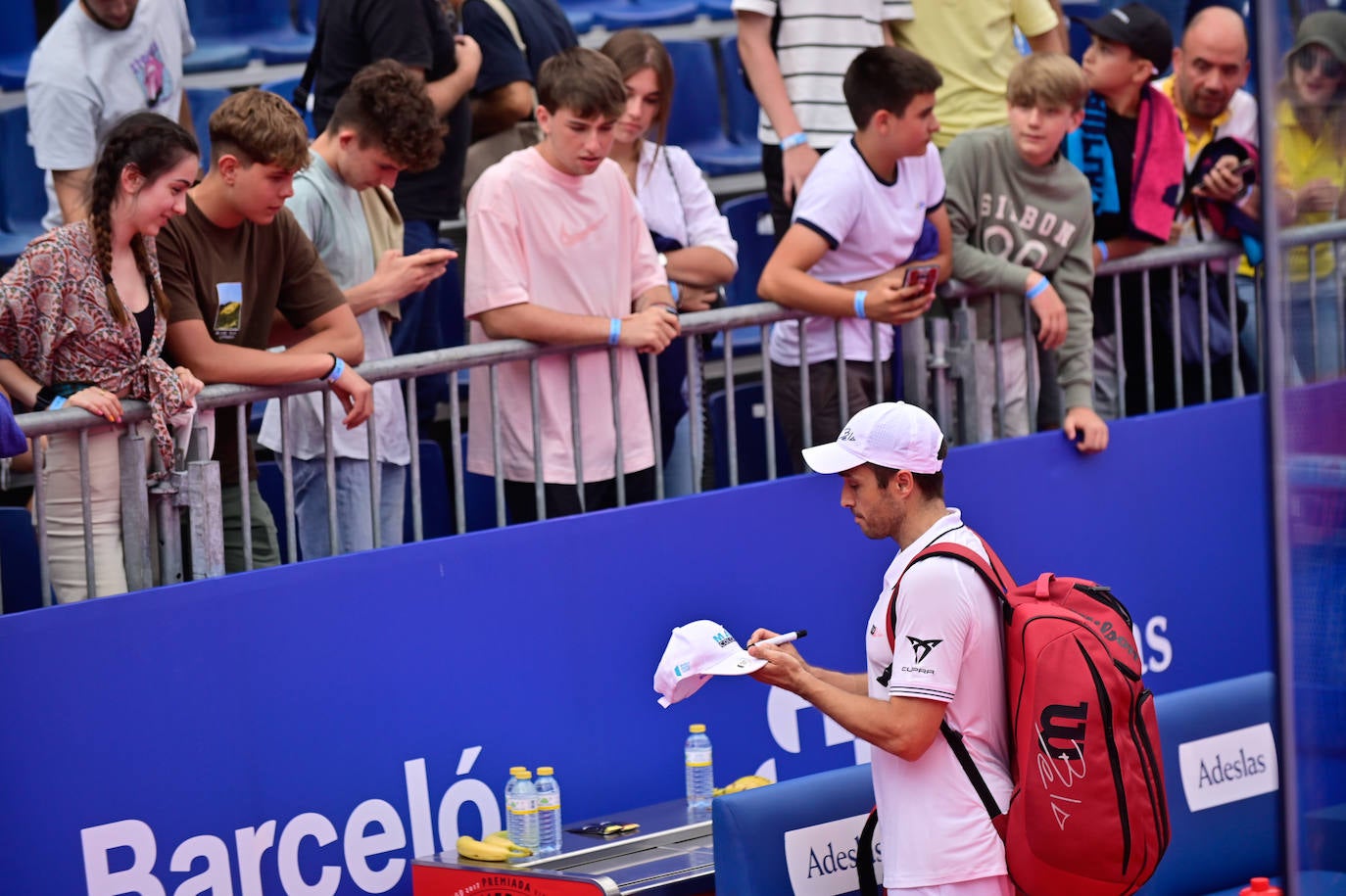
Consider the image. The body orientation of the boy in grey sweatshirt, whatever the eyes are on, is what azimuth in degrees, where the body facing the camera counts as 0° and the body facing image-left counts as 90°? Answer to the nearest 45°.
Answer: approximately 0°

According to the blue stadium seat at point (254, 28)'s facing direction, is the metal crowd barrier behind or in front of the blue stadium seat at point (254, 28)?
in front

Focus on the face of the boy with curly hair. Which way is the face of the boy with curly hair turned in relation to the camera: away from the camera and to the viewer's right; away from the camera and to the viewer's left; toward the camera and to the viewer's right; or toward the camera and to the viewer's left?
toward the camera and to the viewer's right

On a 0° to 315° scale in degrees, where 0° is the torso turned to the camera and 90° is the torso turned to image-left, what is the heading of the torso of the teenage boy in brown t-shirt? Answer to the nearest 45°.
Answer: approximately 315°

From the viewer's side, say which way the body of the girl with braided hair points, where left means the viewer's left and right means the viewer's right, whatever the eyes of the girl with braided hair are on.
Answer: facing the viewer and to the right of the viewer

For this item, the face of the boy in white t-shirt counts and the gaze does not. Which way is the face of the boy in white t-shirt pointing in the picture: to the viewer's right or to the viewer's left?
to the viewer's right

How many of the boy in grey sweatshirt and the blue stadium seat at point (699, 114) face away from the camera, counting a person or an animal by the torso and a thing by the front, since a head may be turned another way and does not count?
0

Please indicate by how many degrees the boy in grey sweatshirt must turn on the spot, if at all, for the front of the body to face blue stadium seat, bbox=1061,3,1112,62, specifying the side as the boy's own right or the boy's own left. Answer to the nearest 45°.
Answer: approximately 180°

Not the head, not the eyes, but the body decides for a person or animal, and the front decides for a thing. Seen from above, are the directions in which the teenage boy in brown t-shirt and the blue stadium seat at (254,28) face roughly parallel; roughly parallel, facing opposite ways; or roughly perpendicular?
roughly parallel

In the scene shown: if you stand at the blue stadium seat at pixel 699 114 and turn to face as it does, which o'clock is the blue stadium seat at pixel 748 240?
the blue stadium seat at pixel 748 240 is roughly at 1 o'clock from the blue stadium seat at pixel 699 114.

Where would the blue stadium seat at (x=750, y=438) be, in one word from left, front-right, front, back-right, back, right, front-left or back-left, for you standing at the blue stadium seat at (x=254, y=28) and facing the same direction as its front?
front

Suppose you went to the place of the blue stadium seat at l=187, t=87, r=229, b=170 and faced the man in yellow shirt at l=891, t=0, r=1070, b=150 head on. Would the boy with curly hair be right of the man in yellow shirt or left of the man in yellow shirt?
right

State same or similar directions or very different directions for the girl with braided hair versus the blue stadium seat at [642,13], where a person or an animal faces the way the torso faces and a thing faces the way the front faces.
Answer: same or similar directions

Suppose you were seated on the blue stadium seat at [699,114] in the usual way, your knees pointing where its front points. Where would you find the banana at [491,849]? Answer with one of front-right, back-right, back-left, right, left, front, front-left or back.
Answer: front-right

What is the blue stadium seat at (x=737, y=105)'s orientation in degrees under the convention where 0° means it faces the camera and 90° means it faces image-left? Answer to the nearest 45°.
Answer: approximately 315°

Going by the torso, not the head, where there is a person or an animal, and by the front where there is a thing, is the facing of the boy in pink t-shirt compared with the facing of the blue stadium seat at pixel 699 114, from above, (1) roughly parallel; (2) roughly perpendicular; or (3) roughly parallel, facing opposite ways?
roughly parallel

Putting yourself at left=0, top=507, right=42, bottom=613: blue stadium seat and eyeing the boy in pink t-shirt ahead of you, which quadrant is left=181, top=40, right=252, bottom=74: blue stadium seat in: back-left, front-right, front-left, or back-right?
front-left

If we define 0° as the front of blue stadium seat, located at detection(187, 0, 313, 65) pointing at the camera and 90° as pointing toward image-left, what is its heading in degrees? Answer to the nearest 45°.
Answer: approximately 315°
